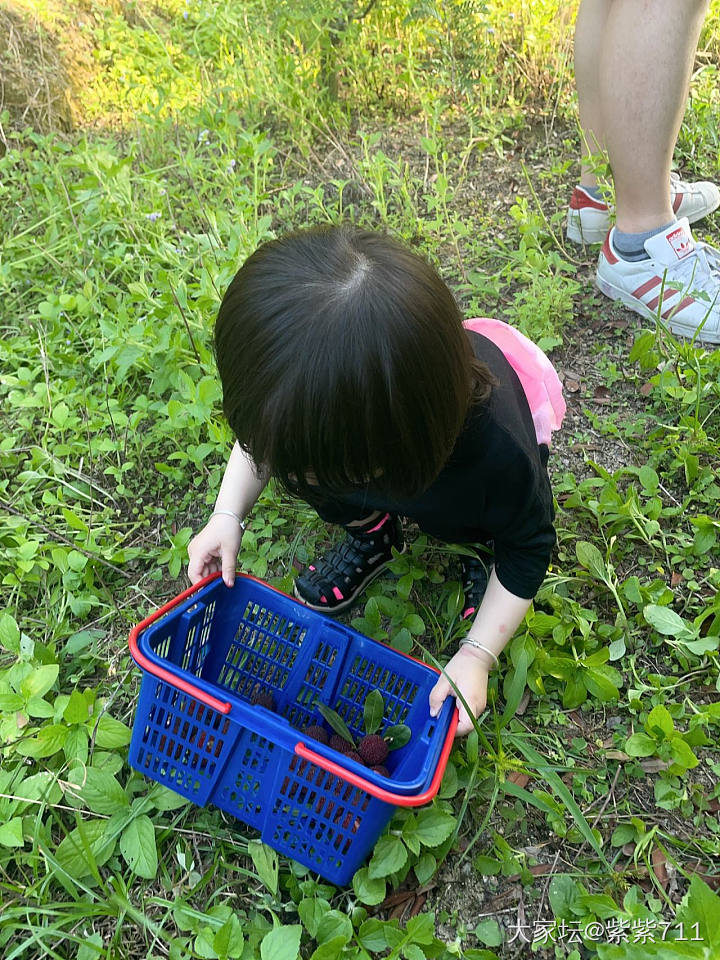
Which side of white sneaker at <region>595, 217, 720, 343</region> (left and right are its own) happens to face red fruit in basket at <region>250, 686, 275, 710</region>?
right

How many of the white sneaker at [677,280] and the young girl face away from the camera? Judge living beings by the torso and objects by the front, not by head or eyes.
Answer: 0

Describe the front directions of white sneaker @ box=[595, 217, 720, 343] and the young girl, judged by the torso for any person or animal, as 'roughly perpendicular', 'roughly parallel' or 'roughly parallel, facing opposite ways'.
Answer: roughly perpendicular

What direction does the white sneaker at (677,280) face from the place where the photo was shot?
facing the viewer and to the right of the viewer

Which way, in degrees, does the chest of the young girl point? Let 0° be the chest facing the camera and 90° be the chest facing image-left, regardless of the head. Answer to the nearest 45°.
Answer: approximately 45°

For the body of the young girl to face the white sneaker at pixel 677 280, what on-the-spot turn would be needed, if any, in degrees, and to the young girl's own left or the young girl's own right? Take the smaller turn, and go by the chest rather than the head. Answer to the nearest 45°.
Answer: approximately 180°
